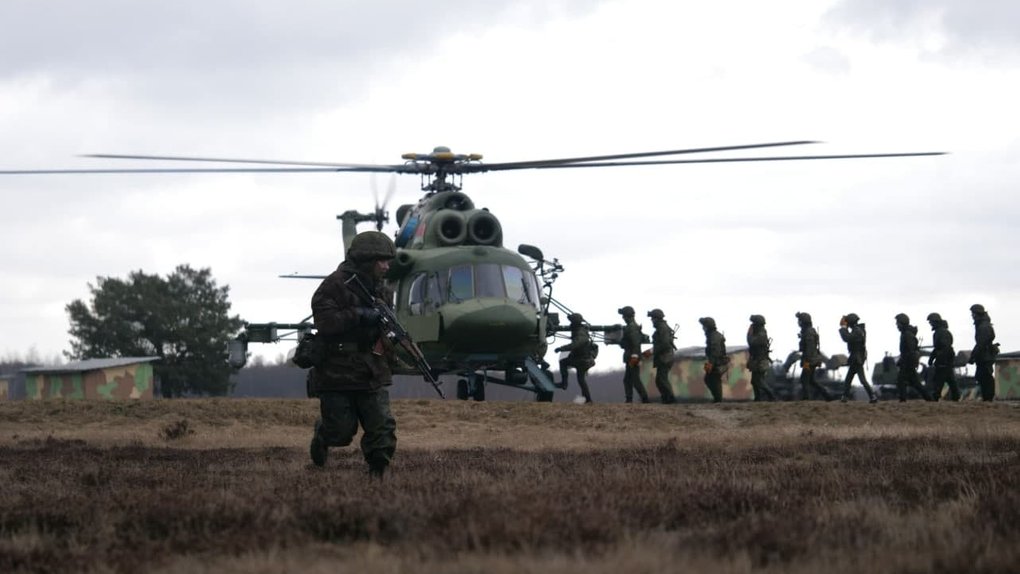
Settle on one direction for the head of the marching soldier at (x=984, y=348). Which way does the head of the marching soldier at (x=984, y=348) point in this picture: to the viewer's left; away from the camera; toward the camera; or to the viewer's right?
to the viewer's left

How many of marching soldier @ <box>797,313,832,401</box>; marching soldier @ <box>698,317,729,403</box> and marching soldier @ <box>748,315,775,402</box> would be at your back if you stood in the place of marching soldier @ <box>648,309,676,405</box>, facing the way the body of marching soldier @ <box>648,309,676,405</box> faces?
3

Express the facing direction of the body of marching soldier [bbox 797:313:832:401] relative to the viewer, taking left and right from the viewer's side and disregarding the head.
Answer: facing to the left of the viewer

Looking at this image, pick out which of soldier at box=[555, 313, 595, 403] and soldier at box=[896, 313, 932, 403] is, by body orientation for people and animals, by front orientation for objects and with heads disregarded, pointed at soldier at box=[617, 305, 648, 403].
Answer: soldier at box=[896, 313, 932, 403]

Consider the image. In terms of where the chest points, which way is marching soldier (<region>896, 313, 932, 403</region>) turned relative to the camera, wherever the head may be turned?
to the viewer's left

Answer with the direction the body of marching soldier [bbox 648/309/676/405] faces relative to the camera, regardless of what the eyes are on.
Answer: to the viewer's left

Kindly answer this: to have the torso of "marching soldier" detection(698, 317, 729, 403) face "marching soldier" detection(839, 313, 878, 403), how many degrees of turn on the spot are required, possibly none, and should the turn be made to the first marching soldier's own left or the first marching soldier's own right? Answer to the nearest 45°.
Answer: approximately 180°

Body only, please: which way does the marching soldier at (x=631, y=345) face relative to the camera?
to the viewer's left

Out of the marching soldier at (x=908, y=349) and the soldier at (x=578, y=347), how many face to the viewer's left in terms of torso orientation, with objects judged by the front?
2

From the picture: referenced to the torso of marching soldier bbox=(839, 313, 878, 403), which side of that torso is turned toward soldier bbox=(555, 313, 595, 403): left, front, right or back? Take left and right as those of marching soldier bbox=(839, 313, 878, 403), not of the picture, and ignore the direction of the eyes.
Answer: front

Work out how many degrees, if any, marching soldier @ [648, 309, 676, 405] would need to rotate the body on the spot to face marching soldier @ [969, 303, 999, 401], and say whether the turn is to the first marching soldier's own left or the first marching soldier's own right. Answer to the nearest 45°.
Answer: approximately 180°

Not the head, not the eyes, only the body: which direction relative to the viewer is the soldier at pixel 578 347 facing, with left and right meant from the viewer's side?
facing to the left of the viewer
